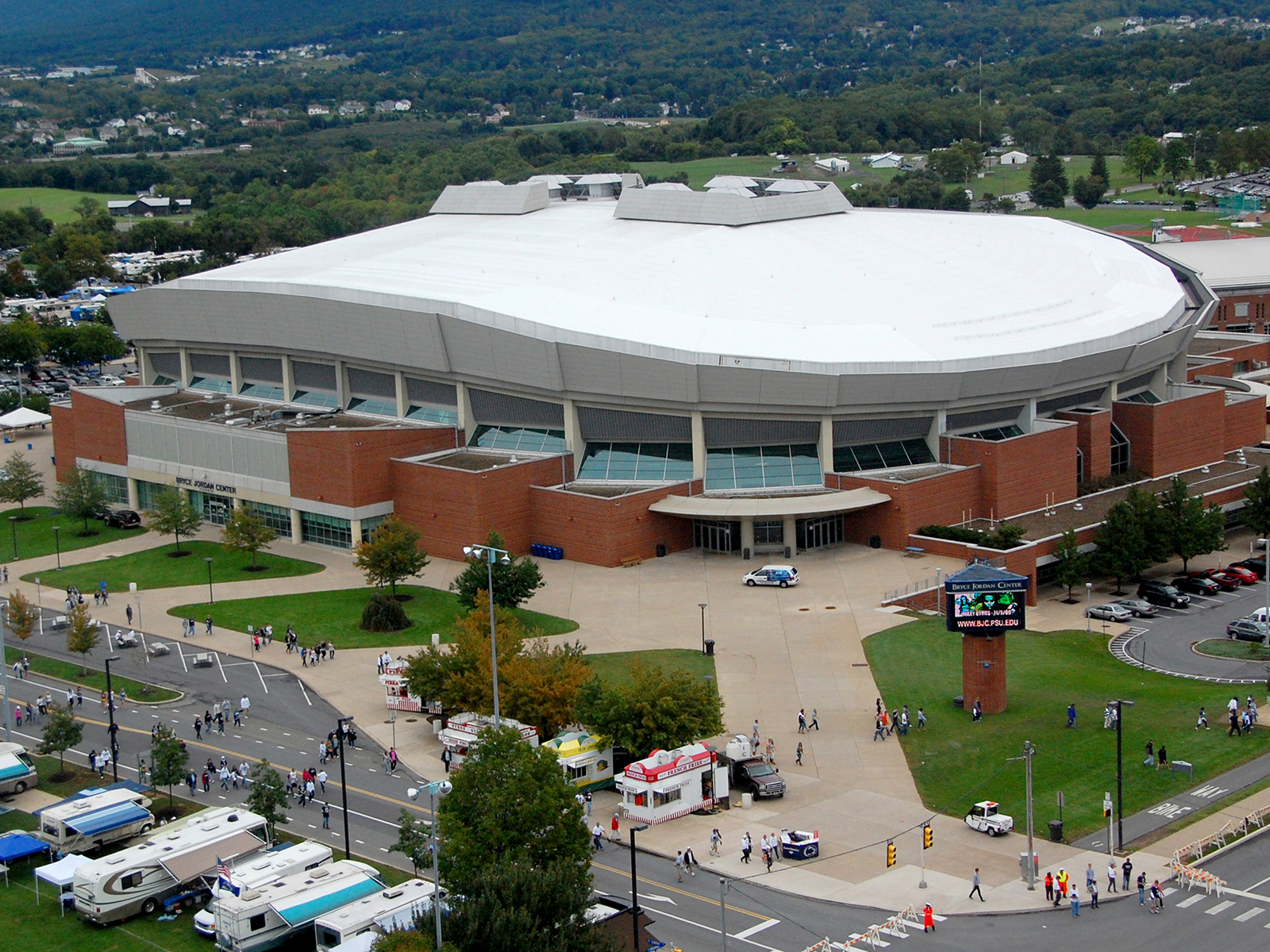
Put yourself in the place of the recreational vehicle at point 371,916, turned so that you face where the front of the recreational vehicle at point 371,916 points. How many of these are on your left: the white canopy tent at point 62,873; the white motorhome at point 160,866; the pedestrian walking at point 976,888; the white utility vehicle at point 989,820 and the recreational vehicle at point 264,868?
3

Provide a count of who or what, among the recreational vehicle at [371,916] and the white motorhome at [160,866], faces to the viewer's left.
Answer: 0

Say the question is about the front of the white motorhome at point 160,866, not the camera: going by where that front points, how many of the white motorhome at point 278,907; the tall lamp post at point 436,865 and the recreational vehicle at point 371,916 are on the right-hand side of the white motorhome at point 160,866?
3

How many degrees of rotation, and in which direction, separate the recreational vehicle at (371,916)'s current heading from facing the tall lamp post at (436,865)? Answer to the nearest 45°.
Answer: approximately 90° to its right

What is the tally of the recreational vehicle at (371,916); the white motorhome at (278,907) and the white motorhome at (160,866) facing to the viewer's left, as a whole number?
0

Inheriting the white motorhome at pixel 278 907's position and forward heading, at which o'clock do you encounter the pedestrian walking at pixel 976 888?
The pedestrian walking is roughly at 2 o'clock from the white motorhome.

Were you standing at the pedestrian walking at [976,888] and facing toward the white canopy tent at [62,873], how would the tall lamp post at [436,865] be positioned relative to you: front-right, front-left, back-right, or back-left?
front-left

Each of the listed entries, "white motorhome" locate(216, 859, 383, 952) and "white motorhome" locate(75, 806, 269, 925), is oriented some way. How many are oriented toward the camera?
0

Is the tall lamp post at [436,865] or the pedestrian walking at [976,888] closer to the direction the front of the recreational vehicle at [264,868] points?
the tall lamp post
